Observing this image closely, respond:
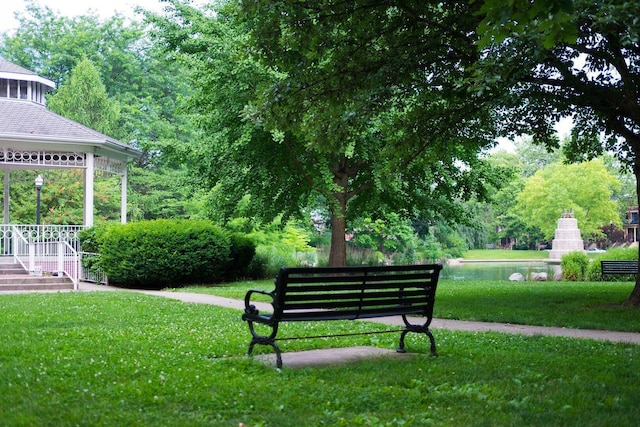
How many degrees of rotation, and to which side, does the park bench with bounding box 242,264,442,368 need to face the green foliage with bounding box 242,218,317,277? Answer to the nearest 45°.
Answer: approximately 45° to its right

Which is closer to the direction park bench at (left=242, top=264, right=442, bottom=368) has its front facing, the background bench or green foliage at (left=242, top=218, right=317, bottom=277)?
the green foliage

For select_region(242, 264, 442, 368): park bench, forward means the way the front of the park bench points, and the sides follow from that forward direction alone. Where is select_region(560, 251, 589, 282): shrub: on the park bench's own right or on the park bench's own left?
on the park bench's own right

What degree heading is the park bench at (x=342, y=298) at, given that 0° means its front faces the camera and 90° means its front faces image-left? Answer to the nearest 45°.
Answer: approximately 135°

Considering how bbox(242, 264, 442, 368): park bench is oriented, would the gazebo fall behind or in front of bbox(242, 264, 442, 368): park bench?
in front

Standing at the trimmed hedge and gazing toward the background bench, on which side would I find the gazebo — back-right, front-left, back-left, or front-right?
back-left
